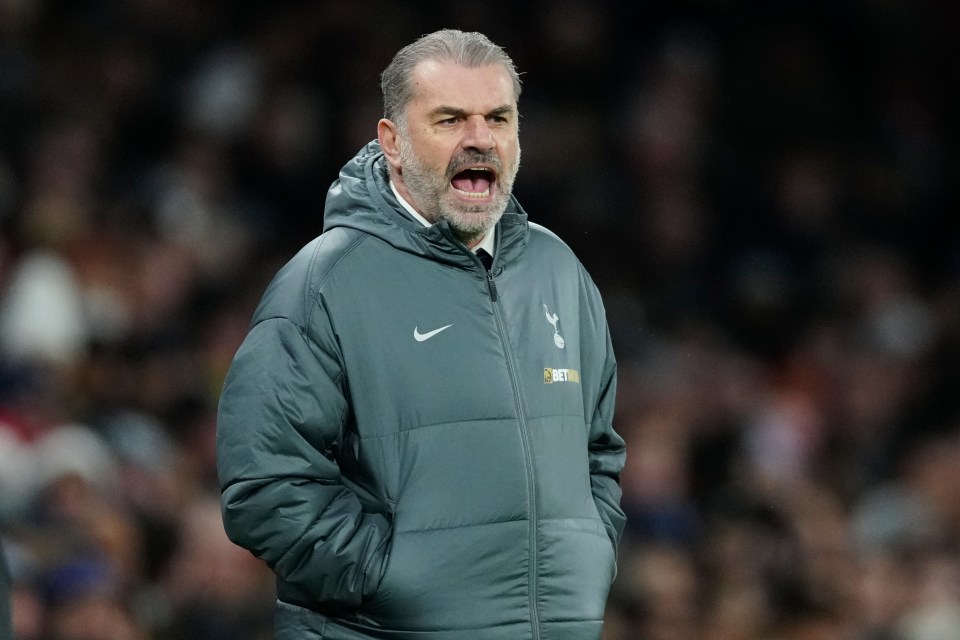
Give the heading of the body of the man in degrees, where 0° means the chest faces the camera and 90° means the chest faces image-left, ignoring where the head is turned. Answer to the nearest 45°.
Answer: approximately 315°

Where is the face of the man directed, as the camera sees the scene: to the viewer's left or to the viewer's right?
to the viewer's right
